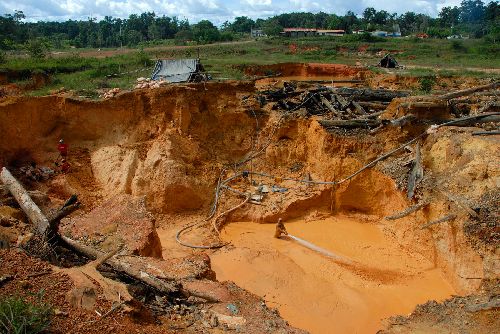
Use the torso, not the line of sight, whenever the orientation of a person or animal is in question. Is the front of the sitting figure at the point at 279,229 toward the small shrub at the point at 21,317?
no

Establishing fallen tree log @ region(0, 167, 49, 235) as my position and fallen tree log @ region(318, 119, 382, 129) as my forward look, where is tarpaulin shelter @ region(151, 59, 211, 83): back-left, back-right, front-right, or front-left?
front-left
